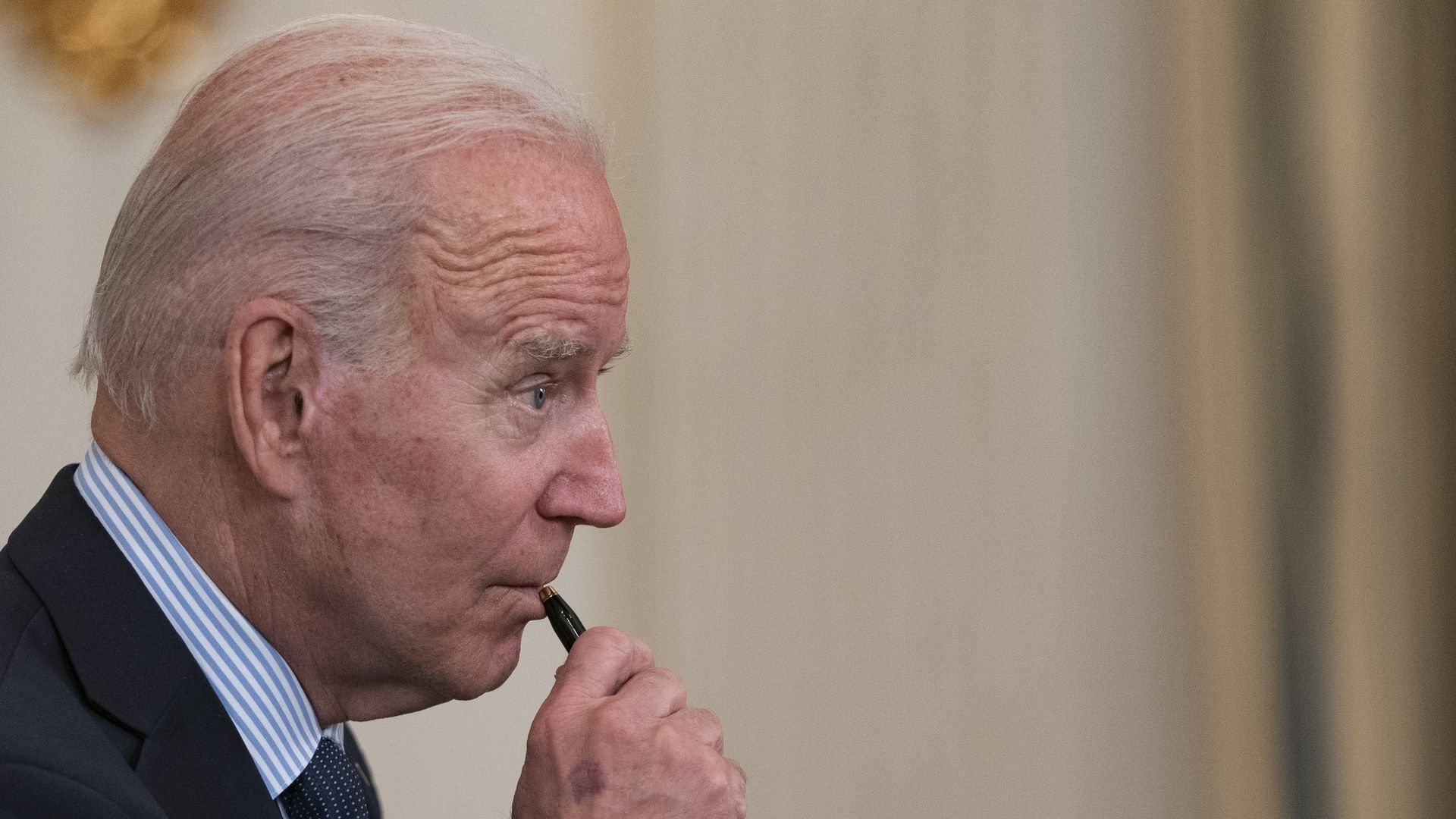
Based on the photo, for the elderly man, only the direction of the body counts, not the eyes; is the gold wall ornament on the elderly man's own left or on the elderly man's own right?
on the elderly man's own left

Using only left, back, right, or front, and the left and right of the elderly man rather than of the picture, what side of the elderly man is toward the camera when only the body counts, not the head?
right

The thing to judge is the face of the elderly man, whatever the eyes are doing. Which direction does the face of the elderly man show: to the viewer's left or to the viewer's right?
to the viewer's right

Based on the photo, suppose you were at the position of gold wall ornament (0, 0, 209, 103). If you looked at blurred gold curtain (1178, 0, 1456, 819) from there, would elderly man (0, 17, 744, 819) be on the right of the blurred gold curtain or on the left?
right
